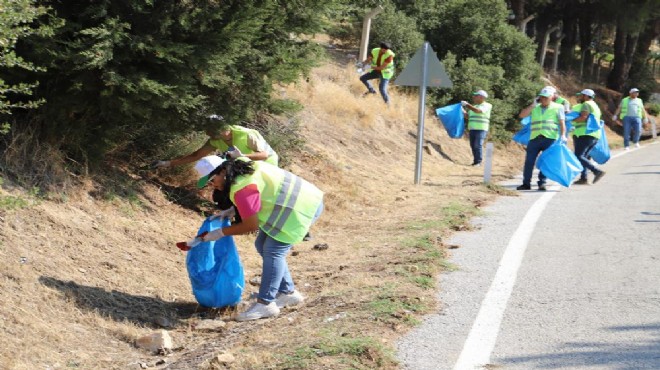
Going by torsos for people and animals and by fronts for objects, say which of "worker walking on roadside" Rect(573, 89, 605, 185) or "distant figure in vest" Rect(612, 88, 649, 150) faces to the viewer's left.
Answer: the worker walking on roadside

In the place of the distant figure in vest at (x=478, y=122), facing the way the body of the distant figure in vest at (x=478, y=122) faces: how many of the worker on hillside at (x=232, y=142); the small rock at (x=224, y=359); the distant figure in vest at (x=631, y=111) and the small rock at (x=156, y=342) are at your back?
1

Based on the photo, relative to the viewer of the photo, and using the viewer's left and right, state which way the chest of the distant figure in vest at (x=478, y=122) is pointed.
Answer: facing the viewer and to the left of the viewer

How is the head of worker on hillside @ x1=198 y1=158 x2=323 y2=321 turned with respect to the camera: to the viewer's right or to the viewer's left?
to the viewer's left

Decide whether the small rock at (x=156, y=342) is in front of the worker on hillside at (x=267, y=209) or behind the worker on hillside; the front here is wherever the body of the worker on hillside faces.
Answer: in front

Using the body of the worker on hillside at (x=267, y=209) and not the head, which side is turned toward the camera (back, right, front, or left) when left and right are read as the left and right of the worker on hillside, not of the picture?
left

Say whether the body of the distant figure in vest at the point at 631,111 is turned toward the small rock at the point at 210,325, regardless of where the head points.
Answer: yes

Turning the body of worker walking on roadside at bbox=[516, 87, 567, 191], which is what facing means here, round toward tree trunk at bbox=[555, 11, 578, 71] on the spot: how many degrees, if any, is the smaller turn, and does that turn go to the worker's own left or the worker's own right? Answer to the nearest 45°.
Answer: approximately 135° to the worker's own right

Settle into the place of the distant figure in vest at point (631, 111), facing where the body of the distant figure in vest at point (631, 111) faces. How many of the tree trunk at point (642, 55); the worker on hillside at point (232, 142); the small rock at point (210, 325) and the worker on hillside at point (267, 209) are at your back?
1

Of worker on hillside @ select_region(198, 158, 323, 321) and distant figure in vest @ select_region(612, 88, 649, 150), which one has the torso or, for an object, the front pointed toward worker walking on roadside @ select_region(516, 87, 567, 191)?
the distant figure in vest

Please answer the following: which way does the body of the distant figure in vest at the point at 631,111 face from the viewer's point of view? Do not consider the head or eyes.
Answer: toward the camera

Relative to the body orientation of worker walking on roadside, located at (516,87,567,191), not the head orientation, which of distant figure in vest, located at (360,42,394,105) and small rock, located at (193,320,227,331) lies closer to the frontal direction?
the small rock

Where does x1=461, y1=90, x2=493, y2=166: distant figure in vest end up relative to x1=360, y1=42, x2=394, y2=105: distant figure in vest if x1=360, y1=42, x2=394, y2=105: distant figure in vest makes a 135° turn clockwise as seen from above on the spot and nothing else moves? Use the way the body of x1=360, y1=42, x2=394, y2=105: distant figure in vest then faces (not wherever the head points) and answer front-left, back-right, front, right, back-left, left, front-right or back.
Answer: back-right

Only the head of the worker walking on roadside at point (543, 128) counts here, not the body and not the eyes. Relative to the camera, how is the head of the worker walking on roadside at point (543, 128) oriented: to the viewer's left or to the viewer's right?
to the viewer's left
